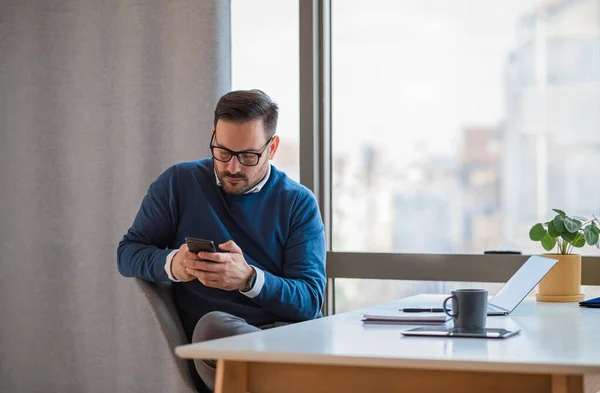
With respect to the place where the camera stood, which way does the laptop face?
facing the viewer and to the left of the viewer

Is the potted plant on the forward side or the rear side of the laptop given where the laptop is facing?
on the rear side

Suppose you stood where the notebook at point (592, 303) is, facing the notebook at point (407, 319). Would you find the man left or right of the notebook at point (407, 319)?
right

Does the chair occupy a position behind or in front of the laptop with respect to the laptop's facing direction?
in front
